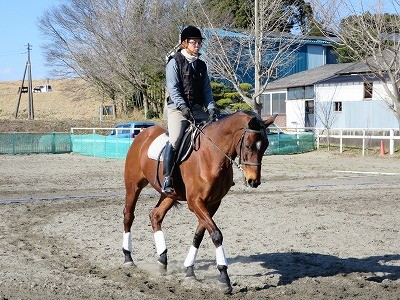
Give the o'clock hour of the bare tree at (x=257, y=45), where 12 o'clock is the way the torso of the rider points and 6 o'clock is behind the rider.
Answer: The bare tree is roughly at 8 o'clock from the rider.

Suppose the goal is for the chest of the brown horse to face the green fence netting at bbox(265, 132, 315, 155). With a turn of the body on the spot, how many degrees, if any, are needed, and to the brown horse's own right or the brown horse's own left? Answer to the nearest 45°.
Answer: approximately 135° to the brown horse's own left

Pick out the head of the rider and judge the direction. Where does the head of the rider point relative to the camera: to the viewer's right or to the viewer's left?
to the viewer's right

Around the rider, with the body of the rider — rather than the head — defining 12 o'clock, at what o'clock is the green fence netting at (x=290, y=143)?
The green fence netting is roughly at 8 o'clock from the rider.
